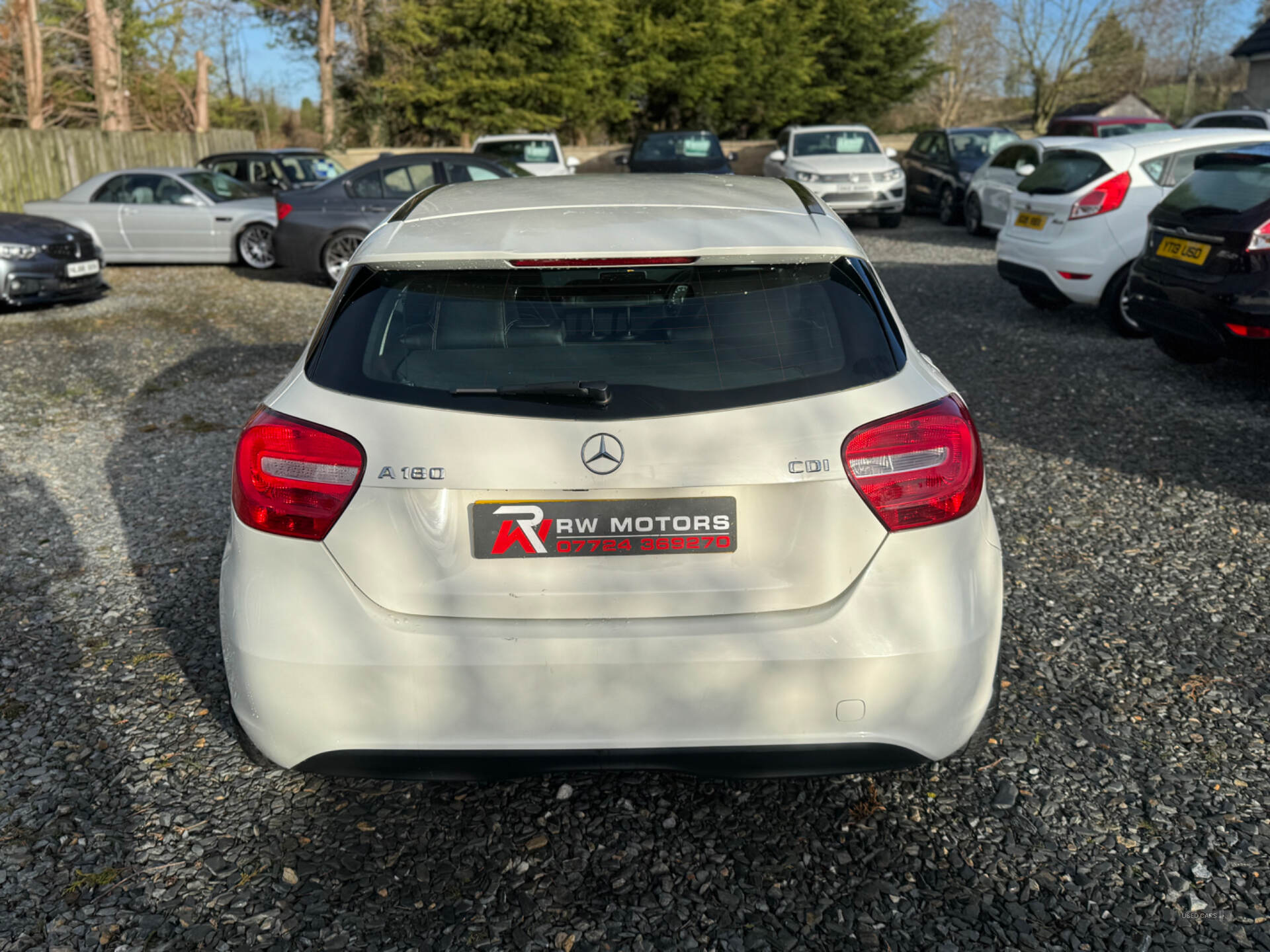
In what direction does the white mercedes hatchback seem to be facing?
away from the camera

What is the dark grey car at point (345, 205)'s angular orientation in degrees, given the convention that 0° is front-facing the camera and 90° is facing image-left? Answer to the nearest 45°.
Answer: approximately 270°

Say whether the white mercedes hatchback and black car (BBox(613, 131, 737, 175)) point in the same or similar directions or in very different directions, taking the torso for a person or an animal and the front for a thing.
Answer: very different directions

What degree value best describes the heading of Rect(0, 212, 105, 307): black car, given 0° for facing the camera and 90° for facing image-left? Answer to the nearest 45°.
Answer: approximately 315°

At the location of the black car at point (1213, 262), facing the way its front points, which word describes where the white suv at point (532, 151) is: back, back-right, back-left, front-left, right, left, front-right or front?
left

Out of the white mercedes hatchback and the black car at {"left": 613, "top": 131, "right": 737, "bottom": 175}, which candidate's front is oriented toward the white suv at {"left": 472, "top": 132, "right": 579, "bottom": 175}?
the white mercedes hatchback

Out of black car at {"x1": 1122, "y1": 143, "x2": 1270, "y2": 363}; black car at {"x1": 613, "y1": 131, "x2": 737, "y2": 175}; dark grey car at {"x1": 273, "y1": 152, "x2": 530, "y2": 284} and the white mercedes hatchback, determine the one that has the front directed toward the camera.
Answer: black car at {"x1": 613, "y1": 131, "x2": 737, "y2": 175}

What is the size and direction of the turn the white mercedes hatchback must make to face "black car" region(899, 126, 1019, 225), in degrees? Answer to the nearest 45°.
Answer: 0° — it already faces it

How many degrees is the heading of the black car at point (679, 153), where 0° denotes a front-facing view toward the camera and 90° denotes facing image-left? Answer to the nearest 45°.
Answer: approximately 0°

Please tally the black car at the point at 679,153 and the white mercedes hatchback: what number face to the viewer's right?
0

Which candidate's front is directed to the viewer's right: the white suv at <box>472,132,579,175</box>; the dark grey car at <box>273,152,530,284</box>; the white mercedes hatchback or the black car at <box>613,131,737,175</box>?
the dark grey car at <box>273,152,530,284</box>
